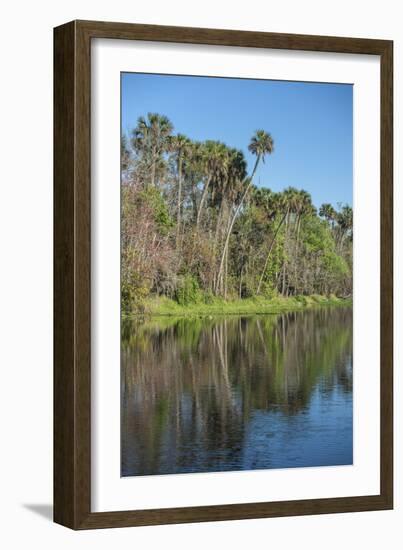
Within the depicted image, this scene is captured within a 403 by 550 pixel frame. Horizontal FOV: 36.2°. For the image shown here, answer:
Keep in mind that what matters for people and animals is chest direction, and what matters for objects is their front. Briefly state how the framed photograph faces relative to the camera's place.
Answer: facing the viewer and to the right of the viewer
